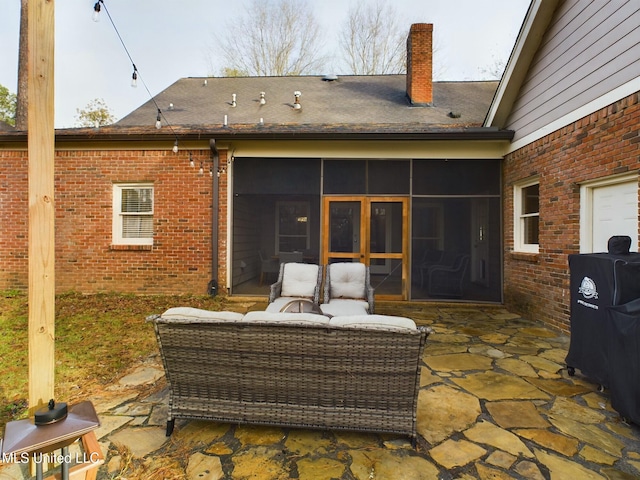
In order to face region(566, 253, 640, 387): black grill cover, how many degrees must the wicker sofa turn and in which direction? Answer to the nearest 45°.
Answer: approximately 90° to its right

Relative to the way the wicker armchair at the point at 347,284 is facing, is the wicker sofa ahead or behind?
ahead

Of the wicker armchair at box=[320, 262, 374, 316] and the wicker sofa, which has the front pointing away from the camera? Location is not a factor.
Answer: the wicker sofa

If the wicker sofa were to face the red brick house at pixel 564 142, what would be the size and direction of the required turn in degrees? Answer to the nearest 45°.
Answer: approximately 45° to its right

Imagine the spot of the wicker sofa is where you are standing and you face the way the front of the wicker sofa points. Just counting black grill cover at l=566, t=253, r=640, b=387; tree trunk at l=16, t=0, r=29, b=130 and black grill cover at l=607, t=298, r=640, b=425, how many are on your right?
2

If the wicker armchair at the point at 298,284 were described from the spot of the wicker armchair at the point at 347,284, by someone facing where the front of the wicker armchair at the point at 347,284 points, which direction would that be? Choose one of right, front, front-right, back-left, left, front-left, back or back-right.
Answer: right

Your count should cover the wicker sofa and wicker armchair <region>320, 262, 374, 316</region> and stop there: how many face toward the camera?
1

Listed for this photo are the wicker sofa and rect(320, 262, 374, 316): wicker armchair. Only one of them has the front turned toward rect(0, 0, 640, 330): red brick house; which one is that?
the wicker sofa

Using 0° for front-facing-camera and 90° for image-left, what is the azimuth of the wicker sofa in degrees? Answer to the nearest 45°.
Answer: approximately 180°

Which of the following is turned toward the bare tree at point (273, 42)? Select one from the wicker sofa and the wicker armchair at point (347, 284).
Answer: the wicker sofa

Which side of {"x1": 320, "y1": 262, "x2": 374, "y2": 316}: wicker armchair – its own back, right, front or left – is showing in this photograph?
front

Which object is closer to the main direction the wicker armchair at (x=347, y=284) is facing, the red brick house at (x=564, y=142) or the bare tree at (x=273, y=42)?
the red brick house

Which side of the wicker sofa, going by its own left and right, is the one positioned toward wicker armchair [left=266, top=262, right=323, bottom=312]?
front

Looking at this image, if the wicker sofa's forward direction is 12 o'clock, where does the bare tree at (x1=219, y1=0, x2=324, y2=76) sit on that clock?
The bare tree is roughly at 12 o'clock from the wicker sofa.

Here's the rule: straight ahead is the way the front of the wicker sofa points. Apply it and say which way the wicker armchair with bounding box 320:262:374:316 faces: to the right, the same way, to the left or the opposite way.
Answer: the opposite way

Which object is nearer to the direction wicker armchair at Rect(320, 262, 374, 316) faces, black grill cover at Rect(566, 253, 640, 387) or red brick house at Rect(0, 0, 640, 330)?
the black grill cover

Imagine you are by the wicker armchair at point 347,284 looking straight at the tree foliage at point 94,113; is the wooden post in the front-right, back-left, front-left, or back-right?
back-left
